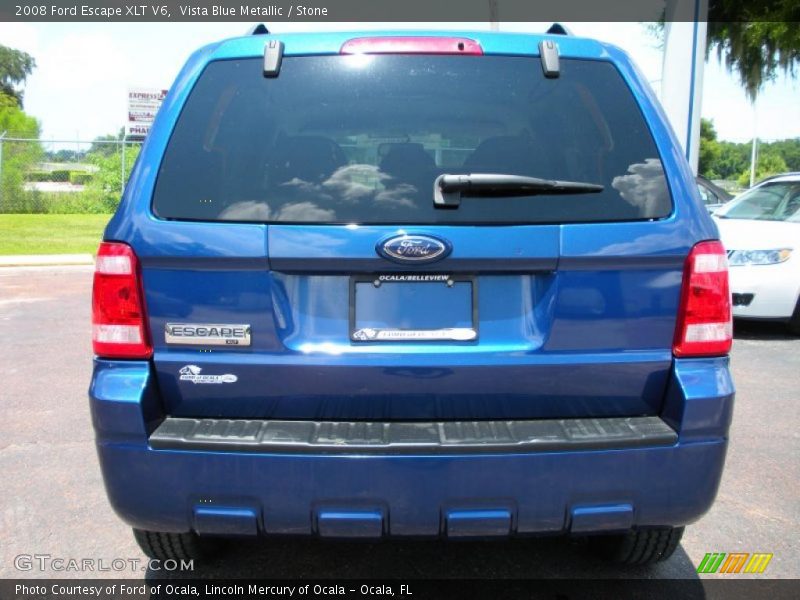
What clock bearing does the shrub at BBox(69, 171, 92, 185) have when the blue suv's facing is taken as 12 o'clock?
The shrub is roughly at 11 o'clock from the blue suv.

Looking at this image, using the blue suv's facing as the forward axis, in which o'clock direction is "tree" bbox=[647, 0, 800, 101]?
The tree is roughly at 1 o'clock from the blue suv.

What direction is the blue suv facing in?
away from the camera

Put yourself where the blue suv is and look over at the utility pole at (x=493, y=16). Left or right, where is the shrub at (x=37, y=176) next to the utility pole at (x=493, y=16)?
left

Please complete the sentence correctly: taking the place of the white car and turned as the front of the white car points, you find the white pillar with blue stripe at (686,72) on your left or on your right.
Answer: on your right

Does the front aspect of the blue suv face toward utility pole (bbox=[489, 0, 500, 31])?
yes

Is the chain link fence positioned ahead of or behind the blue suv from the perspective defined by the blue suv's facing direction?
ahead

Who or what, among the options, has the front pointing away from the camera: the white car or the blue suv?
the blue suv

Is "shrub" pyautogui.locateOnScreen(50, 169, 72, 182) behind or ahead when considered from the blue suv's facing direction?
ahead

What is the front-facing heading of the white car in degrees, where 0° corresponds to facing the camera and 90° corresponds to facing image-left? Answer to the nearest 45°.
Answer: approximately 45°

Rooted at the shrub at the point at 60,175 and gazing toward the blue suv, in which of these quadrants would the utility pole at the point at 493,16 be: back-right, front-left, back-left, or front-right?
front-left

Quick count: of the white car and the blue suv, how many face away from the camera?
1

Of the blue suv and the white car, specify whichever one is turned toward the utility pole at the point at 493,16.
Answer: the blue suv

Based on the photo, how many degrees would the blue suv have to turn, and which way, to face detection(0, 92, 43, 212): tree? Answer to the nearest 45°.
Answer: approximately 45° to its left

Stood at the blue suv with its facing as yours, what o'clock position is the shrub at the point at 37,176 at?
The shrub is roughly at 11 o'clock from the blue suv.

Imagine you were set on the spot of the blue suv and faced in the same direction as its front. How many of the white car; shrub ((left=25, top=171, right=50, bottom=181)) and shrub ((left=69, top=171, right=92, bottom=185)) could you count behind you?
0
